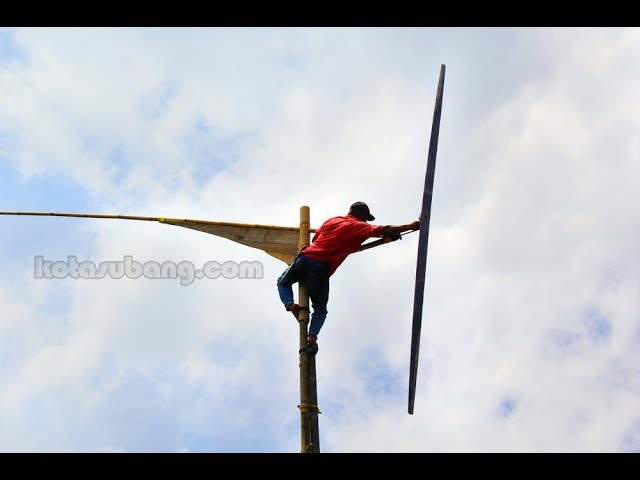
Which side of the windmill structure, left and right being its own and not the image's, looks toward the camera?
right
